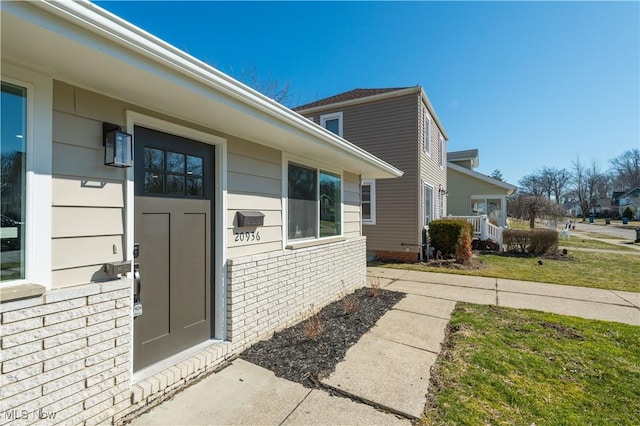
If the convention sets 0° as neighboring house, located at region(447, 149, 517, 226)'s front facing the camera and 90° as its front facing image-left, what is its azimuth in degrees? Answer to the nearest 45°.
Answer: approximately 270°

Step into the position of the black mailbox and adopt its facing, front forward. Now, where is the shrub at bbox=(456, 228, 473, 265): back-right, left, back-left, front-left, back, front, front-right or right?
left

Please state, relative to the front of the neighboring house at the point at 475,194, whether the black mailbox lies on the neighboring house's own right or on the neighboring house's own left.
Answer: on the neighboring house's own right

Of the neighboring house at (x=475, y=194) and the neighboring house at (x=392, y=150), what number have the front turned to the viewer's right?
2

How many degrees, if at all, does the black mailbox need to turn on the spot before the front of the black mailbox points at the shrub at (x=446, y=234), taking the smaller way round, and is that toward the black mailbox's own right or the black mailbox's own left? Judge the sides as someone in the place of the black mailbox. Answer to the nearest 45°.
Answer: approximately 90° to the black mailbox's own left

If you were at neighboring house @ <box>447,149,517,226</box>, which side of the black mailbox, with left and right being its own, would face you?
left

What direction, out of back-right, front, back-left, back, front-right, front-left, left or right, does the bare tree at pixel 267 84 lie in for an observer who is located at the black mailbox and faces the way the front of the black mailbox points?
back-left

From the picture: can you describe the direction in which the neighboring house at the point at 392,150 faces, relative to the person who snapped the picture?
facing to the right of the viewer

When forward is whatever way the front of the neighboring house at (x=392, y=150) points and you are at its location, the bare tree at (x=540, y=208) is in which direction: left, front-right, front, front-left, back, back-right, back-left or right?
front-left

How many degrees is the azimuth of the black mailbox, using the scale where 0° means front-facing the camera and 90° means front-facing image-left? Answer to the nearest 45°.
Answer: approximately 315°

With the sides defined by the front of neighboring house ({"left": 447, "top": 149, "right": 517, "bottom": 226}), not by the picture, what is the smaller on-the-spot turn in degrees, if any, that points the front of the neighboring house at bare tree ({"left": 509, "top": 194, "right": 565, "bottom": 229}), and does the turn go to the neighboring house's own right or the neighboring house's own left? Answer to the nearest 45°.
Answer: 0° — it already faces it

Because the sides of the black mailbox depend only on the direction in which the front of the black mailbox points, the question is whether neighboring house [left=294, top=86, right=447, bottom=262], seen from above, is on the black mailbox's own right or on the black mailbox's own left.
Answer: on the black mailbox's own left
